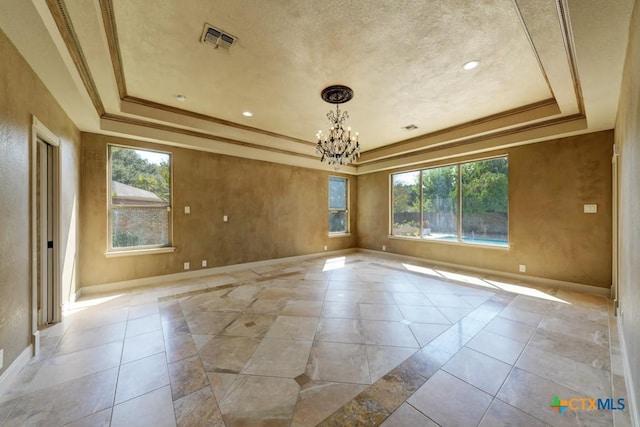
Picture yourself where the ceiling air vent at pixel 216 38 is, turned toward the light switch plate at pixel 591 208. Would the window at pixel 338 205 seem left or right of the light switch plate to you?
left

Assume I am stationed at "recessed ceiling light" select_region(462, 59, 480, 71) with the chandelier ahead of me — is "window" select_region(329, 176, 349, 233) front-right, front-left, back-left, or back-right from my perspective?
front-right

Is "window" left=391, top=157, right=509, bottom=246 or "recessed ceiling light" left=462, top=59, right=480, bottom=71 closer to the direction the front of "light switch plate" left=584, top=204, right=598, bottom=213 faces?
the recessed ceiling light

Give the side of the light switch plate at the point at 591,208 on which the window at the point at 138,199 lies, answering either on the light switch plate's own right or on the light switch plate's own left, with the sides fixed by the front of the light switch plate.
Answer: on the light switch plate's own right

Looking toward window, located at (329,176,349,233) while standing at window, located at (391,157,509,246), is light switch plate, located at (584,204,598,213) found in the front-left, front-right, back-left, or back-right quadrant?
back-left

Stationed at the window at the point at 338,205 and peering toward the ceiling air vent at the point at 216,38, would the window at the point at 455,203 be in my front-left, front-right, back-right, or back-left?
front-left

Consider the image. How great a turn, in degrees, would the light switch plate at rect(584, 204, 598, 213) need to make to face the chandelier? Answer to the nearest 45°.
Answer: approximately 45° to its right

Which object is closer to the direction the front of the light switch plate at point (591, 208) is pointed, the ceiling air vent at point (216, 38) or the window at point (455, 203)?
the ceiling air vent

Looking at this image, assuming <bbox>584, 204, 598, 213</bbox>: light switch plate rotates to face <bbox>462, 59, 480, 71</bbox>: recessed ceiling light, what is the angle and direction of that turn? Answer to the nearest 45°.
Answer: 0° — it already faces it

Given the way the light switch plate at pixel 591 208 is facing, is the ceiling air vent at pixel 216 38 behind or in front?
in front

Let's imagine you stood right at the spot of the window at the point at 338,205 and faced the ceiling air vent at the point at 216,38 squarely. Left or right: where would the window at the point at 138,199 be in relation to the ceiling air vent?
right

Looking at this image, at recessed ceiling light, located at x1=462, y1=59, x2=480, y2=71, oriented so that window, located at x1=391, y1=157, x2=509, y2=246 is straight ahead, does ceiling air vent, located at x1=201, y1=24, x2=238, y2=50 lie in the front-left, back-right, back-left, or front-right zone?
back-left

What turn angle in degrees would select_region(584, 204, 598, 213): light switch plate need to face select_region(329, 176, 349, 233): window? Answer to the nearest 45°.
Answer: approximately 90° to its right

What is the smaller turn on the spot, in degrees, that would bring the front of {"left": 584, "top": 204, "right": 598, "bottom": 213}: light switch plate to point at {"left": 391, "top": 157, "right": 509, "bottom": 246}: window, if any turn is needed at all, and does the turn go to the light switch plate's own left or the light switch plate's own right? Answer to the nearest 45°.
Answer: approximately 90° to the light switch plate's own right

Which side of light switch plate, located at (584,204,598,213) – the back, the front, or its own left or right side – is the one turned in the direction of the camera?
front

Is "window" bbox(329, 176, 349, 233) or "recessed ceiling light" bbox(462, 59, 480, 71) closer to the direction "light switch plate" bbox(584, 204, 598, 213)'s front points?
the recessed ceiling light

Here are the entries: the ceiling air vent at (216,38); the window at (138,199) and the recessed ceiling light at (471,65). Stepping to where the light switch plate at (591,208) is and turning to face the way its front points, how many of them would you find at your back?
0

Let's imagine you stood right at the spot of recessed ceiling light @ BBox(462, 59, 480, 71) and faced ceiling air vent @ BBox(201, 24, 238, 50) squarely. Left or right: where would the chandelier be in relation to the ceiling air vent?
right
